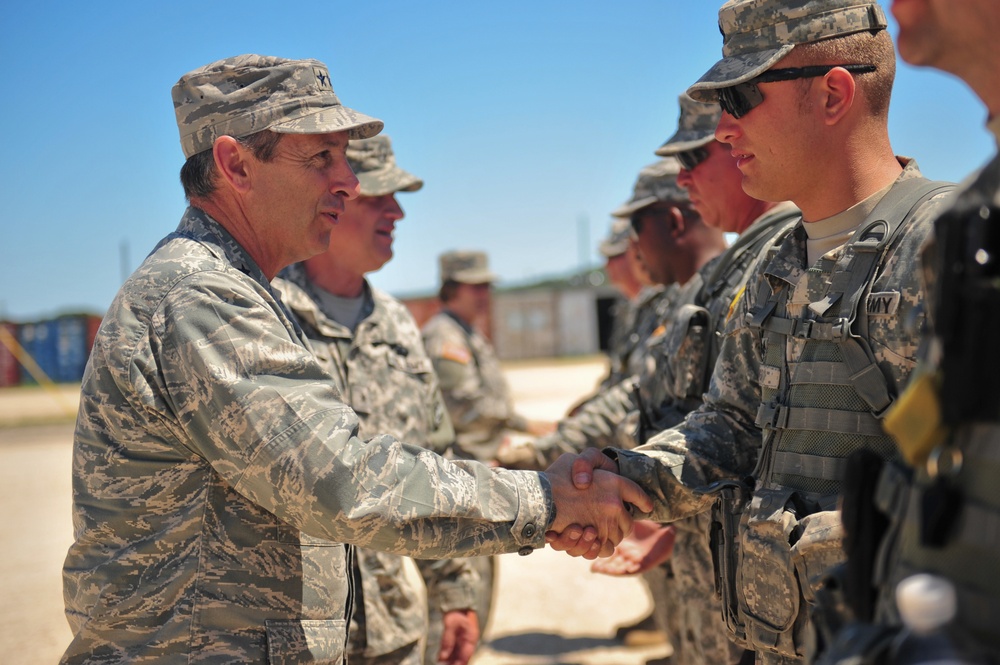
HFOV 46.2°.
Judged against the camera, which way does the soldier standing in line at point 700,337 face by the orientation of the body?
to the viewer's left

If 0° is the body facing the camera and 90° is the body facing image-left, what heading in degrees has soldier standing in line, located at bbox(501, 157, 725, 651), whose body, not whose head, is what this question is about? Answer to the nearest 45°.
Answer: approximately 90°

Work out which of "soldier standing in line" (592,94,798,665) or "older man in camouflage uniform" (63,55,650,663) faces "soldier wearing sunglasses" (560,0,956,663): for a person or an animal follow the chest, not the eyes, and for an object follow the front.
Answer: the older man in camouflage uniform

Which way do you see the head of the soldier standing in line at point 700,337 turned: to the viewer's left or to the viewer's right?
to the viewer's left

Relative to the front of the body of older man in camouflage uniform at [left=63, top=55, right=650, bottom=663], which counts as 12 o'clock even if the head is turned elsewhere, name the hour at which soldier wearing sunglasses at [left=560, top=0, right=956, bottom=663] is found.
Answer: The soldier wearing sunglasses is roughly at 12 o'clock from the older man in camouflage uniform.

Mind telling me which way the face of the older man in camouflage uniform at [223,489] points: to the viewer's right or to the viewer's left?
to the viewer's right

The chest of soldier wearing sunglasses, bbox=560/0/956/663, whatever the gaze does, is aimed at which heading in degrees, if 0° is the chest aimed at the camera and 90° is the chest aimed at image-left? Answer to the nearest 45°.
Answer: approximately 45°

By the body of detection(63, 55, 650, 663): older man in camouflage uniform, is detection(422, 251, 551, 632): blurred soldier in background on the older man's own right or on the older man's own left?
on the older man's own left

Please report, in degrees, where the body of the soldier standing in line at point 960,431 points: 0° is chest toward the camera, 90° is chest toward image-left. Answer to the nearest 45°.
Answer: approximately 90°

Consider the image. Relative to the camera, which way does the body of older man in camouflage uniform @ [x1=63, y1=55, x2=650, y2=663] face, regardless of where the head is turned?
to the viewer's right

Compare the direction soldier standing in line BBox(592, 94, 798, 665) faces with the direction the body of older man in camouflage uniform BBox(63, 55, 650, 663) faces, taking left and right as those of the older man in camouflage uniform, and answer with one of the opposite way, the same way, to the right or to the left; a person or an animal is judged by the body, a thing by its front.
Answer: the opposite way

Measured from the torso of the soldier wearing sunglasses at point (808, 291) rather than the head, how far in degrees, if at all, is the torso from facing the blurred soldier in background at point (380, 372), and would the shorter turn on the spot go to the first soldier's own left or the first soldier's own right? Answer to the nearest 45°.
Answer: approximately 90° to the first soldier's own right

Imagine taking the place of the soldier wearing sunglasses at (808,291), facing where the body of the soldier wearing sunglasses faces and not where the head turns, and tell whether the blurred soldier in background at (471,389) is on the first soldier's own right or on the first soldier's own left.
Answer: on the first soldier's own right

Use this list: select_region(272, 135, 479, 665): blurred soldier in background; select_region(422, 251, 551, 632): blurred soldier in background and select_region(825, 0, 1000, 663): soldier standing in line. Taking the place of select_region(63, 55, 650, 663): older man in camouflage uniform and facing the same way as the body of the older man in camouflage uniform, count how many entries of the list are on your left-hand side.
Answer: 2

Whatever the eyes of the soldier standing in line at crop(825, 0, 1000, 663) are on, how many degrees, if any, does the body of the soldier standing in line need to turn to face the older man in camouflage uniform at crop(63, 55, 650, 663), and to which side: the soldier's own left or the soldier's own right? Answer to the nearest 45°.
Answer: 0° — they already face them
